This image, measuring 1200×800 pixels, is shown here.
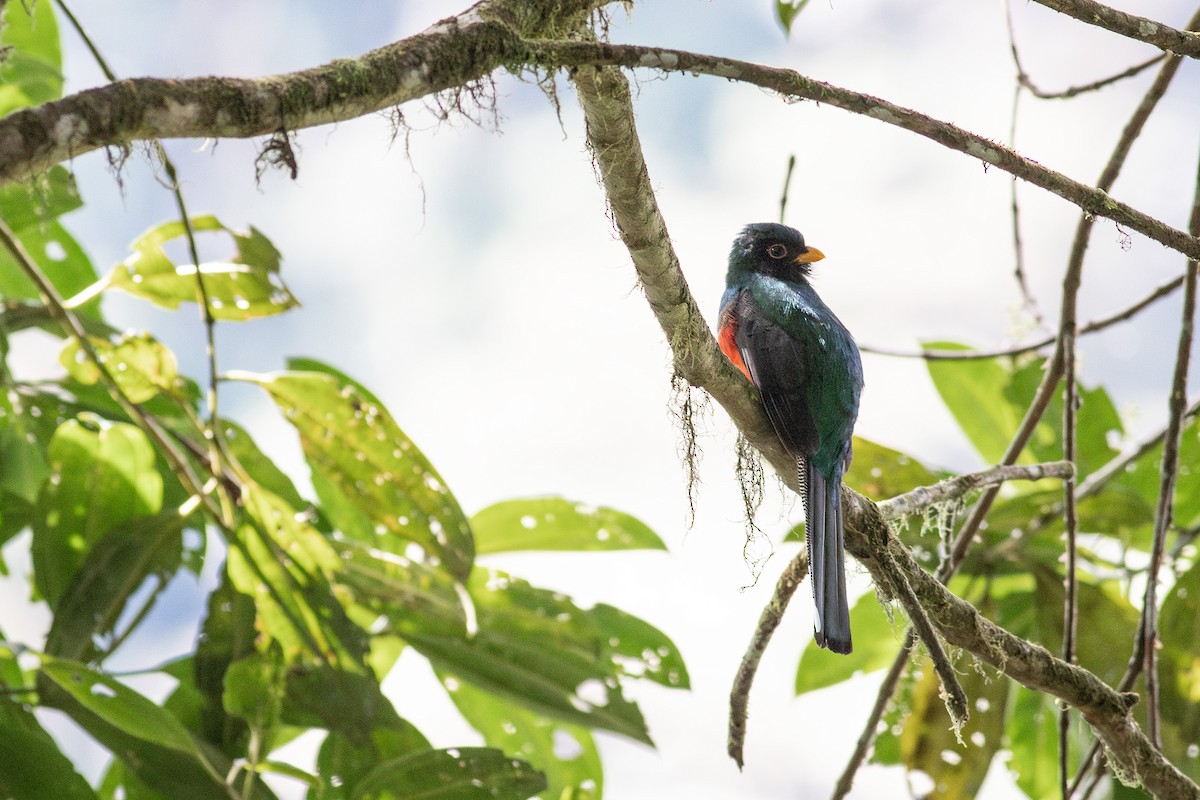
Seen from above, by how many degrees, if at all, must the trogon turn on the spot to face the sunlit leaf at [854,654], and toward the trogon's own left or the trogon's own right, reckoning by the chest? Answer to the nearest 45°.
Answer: approximately 45° to the trogon's own right

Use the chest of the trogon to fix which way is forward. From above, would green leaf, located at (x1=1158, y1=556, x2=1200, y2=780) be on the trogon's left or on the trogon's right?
on the trogon's right

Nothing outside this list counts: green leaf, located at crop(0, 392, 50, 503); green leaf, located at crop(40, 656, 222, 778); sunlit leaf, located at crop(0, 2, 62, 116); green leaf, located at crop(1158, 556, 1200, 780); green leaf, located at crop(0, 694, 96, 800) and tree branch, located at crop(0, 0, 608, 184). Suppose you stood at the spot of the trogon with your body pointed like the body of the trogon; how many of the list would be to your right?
1

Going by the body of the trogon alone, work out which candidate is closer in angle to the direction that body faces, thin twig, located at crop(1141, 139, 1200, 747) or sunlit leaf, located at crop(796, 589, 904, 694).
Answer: the sunlit leaf

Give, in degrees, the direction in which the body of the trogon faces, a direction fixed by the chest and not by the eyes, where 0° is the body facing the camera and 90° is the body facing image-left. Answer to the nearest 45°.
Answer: approximately 135°

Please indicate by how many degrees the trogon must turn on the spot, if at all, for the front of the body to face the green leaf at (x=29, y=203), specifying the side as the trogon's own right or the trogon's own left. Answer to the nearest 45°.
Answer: approximately 45° to the trogon's own left

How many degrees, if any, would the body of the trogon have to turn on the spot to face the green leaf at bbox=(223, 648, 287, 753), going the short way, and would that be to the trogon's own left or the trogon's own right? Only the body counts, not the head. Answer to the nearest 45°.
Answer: approximately 45° to the trogon's own left

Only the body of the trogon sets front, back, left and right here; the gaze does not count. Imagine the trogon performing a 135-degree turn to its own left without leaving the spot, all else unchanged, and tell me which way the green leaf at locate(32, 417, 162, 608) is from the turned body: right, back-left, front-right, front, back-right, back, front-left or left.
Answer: right

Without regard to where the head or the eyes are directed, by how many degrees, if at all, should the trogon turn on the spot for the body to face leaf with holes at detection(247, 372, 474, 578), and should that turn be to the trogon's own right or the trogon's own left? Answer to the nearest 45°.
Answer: approximately 45° to the trogon's own left

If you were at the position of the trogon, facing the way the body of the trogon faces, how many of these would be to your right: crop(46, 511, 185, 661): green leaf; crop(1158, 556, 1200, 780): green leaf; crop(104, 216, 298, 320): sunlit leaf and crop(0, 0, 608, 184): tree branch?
1
